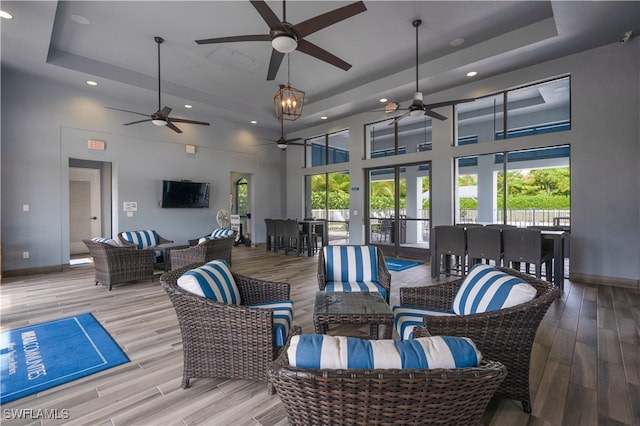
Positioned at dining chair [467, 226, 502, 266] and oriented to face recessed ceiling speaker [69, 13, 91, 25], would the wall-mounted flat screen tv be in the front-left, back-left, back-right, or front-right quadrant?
front-right

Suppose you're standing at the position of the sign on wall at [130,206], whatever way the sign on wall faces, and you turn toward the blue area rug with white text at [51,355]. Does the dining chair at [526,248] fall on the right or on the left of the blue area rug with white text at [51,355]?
left

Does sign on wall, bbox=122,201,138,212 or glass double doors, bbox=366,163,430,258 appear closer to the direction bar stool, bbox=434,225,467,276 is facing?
the glass double doors

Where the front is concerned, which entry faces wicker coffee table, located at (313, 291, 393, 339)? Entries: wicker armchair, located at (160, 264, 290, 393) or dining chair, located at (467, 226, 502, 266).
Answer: the wicker armchair

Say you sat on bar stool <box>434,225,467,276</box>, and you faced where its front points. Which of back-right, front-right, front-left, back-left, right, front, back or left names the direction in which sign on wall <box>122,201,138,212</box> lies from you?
left

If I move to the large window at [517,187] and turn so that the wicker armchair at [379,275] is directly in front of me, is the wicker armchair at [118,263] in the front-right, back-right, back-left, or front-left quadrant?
front-right

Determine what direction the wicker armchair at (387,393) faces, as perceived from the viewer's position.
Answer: facing away from the viewer

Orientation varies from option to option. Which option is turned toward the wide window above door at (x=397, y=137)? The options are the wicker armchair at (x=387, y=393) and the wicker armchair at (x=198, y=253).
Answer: the wicker armchair at (x=387, y=393)

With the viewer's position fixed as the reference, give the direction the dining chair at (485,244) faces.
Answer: facing away from the viewer

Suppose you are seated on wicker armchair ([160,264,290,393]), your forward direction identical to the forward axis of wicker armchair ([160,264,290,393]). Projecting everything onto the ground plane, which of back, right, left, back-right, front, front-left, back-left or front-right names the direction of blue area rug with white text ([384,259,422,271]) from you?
front-left

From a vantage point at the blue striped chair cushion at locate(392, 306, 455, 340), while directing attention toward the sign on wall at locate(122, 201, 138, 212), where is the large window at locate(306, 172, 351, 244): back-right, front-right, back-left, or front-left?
front-right

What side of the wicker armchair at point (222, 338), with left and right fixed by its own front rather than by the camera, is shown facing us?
right

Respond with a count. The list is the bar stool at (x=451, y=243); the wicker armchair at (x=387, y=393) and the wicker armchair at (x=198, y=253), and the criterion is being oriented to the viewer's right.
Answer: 0

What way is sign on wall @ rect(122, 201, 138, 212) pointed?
toward the camera
